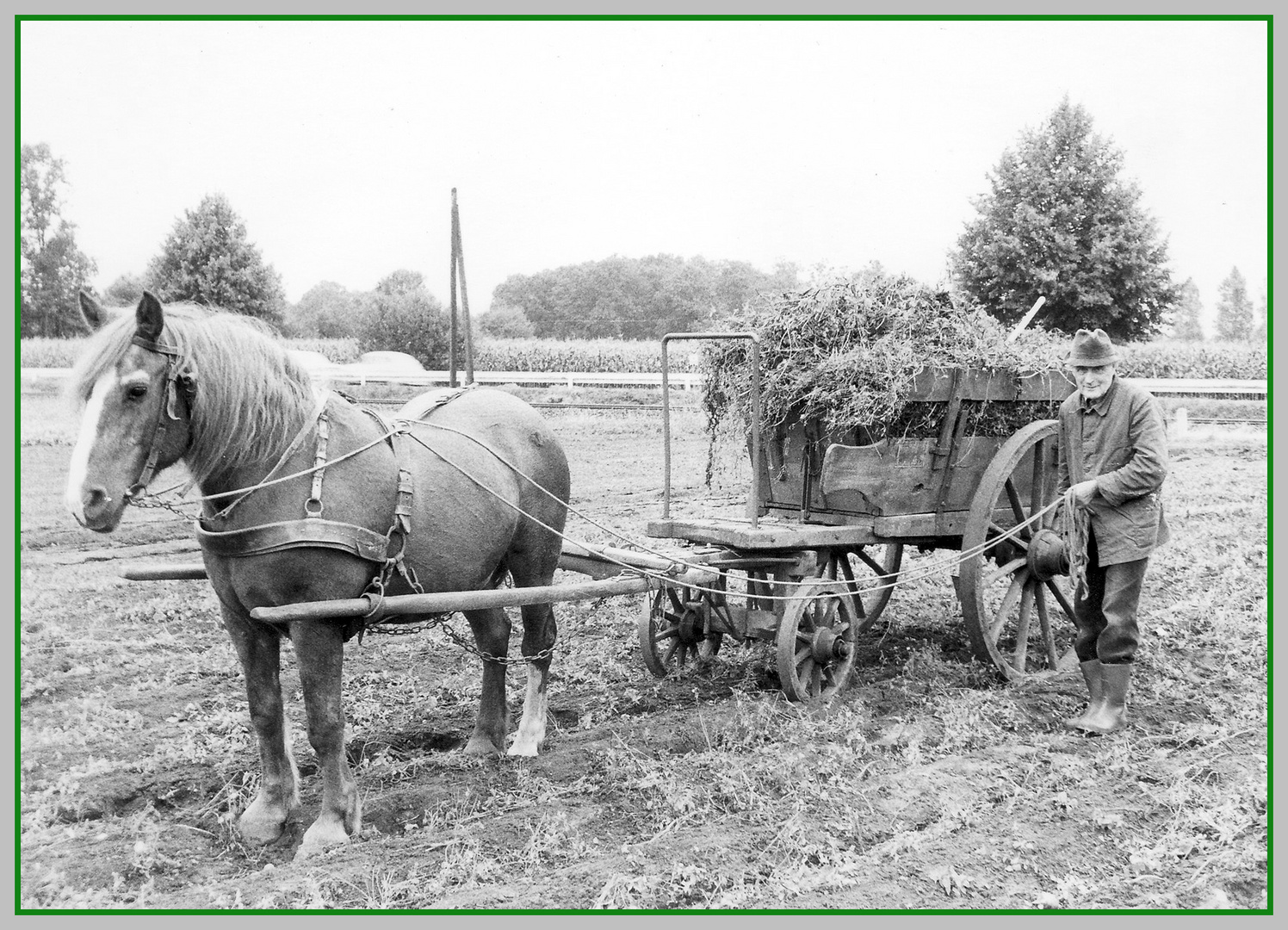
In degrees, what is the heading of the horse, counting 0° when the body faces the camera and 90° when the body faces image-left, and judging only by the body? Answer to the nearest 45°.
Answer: approximately 45°

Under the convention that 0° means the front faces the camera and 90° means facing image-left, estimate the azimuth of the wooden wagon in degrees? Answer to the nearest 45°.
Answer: approximately 45°

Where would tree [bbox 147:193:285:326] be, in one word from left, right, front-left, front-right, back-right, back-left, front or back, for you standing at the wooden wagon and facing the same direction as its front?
right

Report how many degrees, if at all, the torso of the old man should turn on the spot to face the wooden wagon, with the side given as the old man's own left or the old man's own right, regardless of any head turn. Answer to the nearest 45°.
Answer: approximately 45° to the old man's own right

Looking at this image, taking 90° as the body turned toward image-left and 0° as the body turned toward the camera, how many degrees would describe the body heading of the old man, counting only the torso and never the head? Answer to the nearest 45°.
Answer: approximately 45°

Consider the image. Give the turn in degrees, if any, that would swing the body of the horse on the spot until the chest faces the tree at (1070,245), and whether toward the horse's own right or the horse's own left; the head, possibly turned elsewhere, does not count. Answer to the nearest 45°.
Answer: approximately 180°

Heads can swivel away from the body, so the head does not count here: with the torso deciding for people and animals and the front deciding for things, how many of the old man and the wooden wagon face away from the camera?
0

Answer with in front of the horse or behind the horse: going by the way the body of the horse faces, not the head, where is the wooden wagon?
behind
